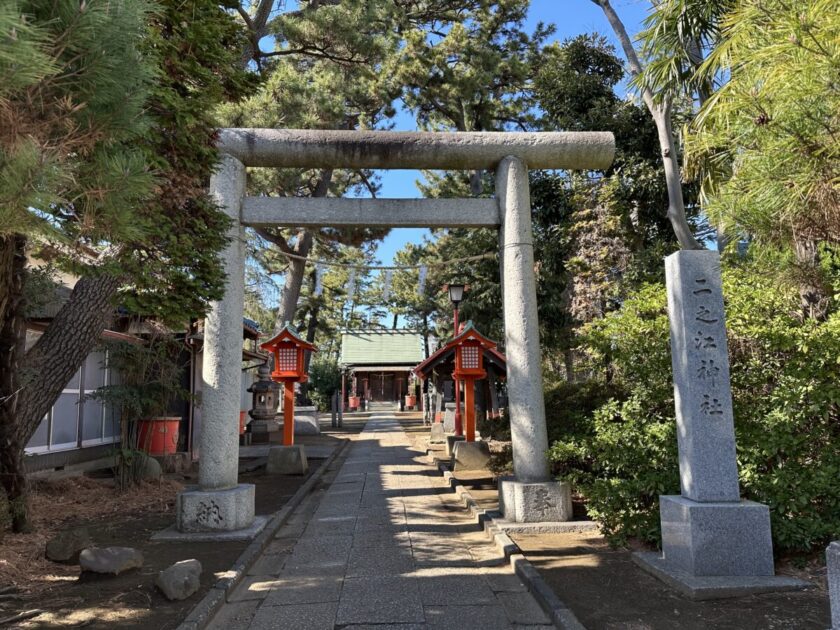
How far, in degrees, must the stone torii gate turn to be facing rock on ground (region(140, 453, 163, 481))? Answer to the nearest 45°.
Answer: approximately 135° to its right

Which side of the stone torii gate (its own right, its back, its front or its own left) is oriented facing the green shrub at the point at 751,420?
left

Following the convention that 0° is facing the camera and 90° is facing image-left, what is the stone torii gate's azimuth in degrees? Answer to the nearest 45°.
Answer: approximately 0°

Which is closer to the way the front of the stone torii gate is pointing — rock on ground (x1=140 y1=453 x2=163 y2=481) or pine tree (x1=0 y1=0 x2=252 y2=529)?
the pine tree

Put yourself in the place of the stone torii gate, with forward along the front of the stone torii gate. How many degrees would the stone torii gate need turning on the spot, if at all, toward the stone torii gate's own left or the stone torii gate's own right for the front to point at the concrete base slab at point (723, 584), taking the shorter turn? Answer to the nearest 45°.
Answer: approximately 45° to the stone torii gate's own left

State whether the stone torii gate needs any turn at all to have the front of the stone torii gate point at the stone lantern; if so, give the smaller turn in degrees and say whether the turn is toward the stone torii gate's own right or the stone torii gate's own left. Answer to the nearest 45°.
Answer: approximately 180°

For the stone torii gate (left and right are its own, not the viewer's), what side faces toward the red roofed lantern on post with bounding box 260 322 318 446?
back

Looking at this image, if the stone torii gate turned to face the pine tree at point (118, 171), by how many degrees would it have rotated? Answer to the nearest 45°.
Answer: approximately 45° to its right
